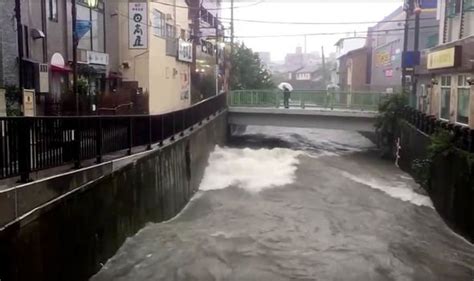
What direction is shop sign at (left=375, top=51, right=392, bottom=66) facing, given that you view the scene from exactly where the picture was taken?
facing the viewer

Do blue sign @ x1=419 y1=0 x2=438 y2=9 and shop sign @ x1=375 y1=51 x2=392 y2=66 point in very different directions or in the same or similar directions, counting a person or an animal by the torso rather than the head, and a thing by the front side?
same or similar directions

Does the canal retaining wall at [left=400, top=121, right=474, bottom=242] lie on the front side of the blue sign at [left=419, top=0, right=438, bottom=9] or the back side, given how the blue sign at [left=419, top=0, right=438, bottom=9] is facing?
on the front side

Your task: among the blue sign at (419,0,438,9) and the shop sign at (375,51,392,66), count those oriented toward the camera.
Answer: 2

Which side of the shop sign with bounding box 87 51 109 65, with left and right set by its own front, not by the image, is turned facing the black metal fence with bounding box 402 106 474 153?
front

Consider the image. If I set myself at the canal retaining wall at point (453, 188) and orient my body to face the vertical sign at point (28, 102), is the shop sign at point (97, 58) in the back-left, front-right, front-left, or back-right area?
front-right

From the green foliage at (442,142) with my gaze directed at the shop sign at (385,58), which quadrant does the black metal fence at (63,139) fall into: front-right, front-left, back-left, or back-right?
back-left

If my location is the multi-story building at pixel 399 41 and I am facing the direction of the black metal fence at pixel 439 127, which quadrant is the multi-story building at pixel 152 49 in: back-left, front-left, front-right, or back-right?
front-right

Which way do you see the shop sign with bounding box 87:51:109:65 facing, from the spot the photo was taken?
facing the viewer and to the right of the viewer

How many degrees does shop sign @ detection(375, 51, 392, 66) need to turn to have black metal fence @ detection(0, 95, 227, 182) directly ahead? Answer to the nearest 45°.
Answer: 0° — it already faces it
